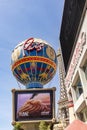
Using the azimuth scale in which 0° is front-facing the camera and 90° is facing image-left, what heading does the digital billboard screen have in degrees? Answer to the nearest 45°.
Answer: approximately 0°
